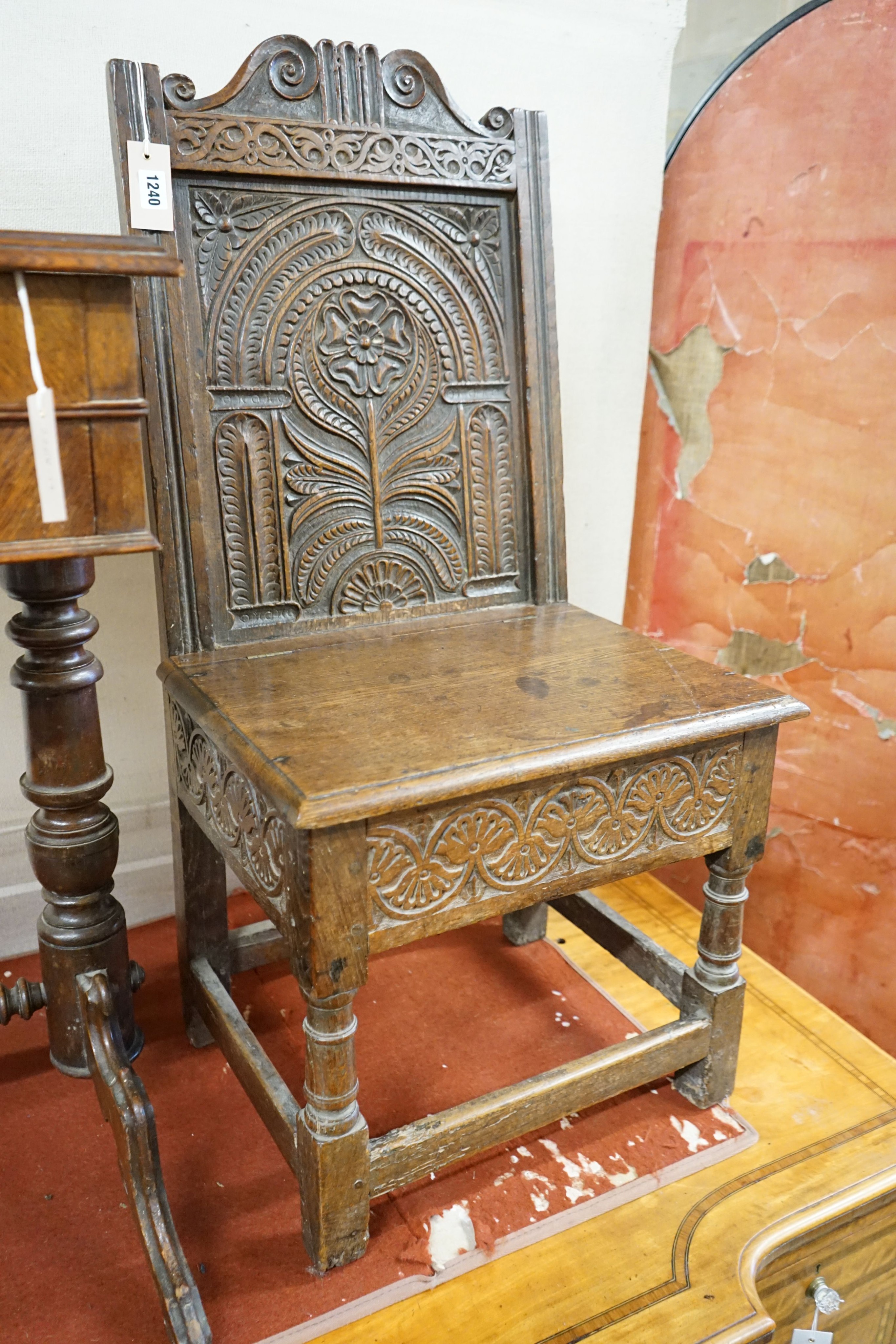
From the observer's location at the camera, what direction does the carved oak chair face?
facing the viewer and to the right of the viewer

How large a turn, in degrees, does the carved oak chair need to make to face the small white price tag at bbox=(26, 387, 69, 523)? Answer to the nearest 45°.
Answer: approximately 90° to its right

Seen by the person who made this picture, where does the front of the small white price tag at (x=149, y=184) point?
facing the viewer
